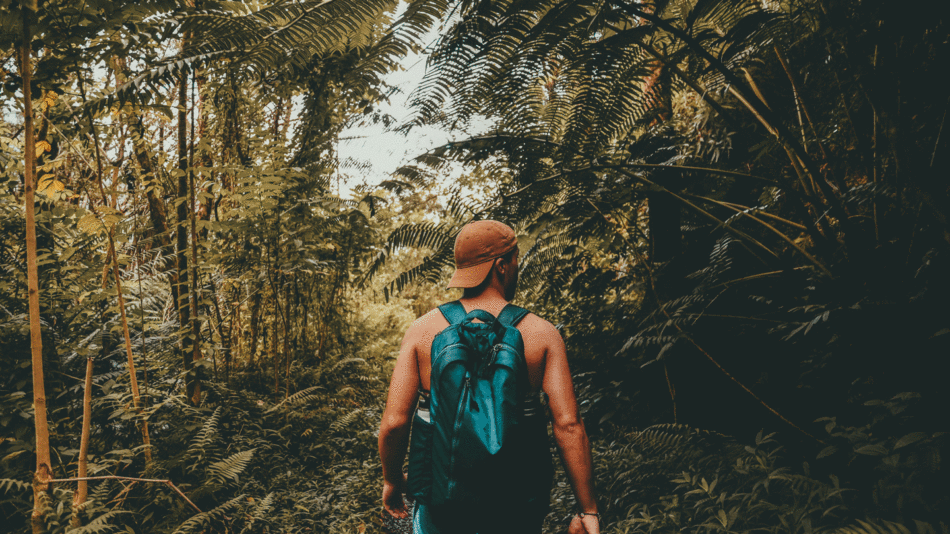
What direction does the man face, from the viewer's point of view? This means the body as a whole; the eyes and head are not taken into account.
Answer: away from the camera

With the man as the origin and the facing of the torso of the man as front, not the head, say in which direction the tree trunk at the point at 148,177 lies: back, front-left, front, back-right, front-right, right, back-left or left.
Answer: front-left

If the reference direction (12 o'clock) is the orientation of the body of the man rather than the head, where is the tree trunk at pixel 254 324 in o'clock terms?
The tree trunk is roughly at 11 o'clock from the man.

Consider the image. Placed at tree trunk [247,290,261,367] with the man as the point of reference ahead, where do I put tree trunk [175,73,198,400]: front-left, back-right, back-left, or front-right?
front-right

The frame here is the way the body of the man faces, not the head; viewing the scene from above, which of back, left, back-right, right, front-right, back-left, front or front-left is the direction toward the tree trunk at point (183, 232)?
front-left

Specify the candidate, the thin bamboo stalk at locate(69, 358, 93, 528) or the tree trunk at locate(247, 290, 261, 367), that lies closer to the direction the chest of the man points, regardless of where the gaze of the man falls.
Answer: the tree trunk

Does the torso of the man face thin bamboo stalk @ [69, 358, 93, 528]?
no

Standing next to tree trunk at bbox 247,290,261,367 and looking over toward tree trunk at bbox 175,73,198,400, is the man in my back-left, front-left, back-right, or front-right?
front-left
